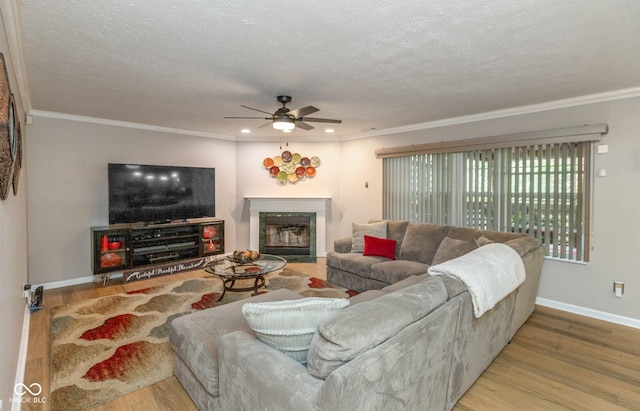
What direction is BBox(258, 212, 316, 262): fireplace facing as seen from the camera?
toward the camera

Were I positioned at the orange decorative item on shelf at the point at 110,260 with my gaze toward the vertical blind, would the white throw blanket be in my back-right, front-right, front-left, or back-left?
front-right

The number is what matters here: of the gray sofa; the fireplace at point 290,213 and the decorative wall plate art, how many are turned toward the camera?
2

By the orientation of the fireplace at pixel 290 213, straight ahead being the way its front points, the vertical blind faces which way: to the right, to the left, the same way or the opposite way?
to the right

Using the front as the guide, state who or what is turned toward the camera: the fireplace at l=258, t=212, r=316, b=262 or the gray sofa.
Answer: the fireplace

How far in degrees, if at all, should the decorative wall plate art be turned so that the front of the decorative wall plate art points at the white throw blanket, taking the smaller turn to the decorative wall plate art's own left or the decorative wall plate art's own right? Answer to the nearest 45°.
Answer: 0° — it already faces it

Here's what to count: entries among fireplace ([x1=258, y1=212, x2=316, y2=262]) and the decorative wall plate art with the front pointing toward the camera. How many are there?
2

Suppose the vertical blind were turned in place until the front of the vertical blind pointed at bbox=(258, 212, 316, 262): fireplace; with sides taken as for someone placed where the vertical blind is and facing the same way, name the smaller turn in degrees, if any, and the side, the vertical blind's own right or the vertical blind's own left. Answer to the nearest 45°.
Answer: approximately 45° to the vertical blind's own right

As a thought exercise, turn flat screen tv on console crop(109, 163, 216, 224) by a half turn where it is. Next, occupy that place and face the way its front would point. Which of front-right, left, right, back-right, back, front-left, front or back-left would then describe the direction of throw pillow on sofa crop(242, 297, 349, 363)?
back-left

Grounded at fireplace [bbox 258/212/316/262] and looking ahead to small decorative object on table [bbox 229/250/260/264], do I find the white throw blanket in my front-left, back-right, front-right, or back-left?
front-left

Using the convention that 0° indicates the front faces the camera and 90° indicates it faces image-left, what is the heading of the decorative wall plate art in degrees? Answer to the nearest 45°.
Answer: approximately 0°

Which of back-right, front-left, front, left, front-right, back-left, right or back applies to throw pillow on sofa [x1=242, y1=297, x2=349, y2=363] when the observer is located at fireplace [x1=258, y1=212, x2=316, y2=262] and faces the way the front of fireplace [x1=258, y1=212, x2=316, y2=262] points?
front

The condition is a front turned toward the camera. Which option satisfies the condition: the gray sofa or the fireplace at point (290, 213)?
the fireplace

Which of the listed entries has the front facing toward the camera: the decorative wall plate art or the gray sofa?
the decorative wall plate art

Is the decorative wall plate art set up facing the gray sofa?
yes

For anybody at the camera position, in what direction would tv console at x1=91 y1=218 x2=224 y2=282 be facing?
facing the viewer and to the right of the viewer

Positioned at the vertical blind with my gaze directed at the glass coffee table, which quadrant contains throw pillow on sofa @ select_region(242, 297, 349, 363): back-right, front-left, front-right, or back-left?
front-left

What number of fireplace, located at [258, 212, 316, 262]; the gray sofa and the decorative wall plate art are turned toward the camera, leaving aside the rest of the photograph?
2

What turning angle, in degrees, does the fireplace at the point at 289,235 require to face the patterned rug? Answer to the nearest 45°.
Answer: approximately 45° to its right

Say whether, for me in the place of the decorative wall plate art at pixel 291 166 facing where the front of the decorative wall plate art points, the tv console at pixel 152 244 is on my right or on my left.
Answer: on my right
